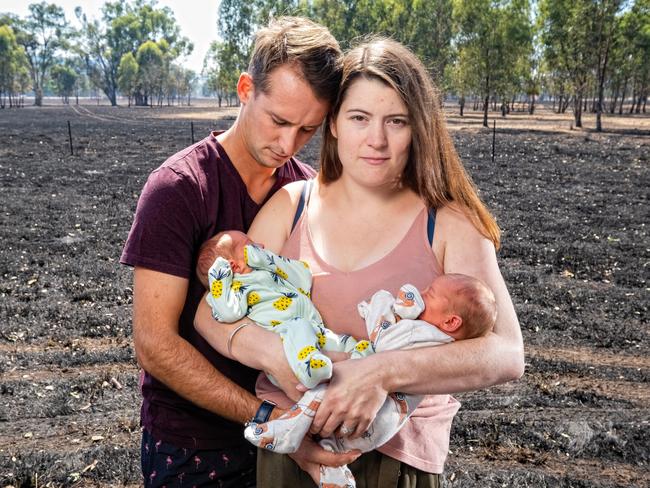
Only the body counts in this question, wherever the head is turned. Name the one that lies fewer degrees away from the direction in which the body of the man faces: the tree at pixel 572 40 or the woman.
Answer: the woman

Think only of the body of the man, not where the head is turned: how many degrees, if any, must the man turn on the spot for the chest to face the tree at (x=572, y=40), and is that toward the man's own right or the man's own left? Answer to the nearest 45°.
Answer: approximately 90° to the man's own left

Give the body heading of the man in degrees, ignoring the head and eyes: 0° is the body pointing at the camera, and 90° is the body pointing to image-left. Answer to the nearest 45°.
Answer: approximately 315°

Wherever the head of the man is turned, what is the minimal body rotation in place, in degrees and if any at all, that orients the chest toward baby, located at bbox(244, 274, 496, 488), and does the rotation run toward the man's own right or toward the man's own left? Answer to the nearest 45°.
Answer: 0° — they already face them
